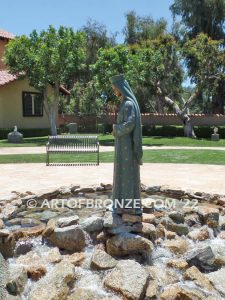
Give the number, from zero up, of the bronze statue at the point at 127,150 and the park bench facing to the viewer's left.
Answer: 1

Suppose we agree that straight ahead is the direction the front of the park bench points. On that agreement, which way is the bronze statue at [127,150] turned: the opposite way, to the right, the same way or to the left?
to the right

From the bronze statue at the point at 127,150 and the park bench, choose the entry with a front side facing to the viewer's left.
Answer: the bronze statue

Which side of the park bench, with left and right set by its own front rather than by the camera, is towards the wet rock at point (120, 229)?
front

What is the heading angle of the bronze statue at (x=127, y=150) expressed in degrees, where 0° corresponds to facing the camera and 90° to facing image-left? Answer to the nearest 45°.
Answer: approximately 90°

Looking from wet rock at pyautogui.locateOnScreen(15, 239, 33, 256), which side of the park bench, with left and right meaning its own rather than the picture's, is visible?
front

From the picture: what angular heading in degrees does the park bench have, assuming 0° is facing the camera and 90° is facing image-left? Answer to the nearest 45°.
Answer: approximately 0°

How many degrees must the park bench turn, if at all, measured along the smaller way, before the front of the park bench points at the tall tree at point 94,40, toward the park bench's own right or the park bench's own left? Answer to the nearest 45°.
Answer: approximately 180°

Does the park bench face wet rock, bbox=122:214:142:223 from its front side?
yes

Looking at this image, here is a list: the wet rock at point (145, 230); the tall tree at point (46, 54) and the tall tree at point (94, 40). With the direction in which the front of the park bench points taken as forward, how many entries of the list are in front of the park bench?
1

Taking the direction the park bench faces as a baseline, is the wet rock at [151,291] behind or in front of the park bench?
in front
